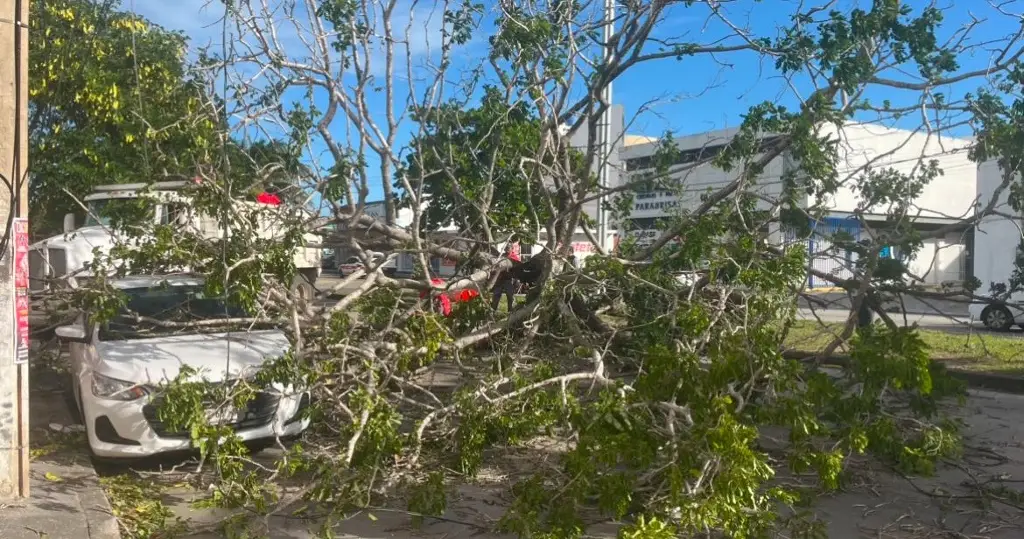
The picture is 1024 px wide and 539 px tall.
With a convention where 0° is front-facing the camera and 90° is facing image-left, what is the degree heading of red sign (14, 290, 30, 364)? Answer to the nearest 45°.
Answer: approximately 0°

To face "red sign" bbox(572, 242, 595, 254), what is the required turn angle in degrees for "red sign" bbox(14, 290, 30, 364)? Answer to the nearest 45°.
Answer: approximately 90° to its left

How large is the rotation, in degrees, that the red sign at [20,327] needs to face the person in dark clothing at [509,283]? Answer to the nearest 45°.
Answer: approximately 90° to its left

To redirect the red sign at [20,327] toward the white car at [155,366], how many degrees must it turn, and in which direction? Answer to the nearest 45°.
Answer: approximately 135° to its left

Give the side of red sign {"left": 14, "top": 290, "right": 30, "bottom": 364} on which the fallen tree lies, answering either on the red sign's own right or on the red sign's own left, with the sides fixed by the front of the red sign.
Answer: on the red sign's own left

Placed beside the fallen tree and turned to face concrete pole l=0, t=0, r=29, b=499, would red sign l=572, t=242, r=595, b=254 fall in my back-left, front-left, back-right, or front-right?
back-right
